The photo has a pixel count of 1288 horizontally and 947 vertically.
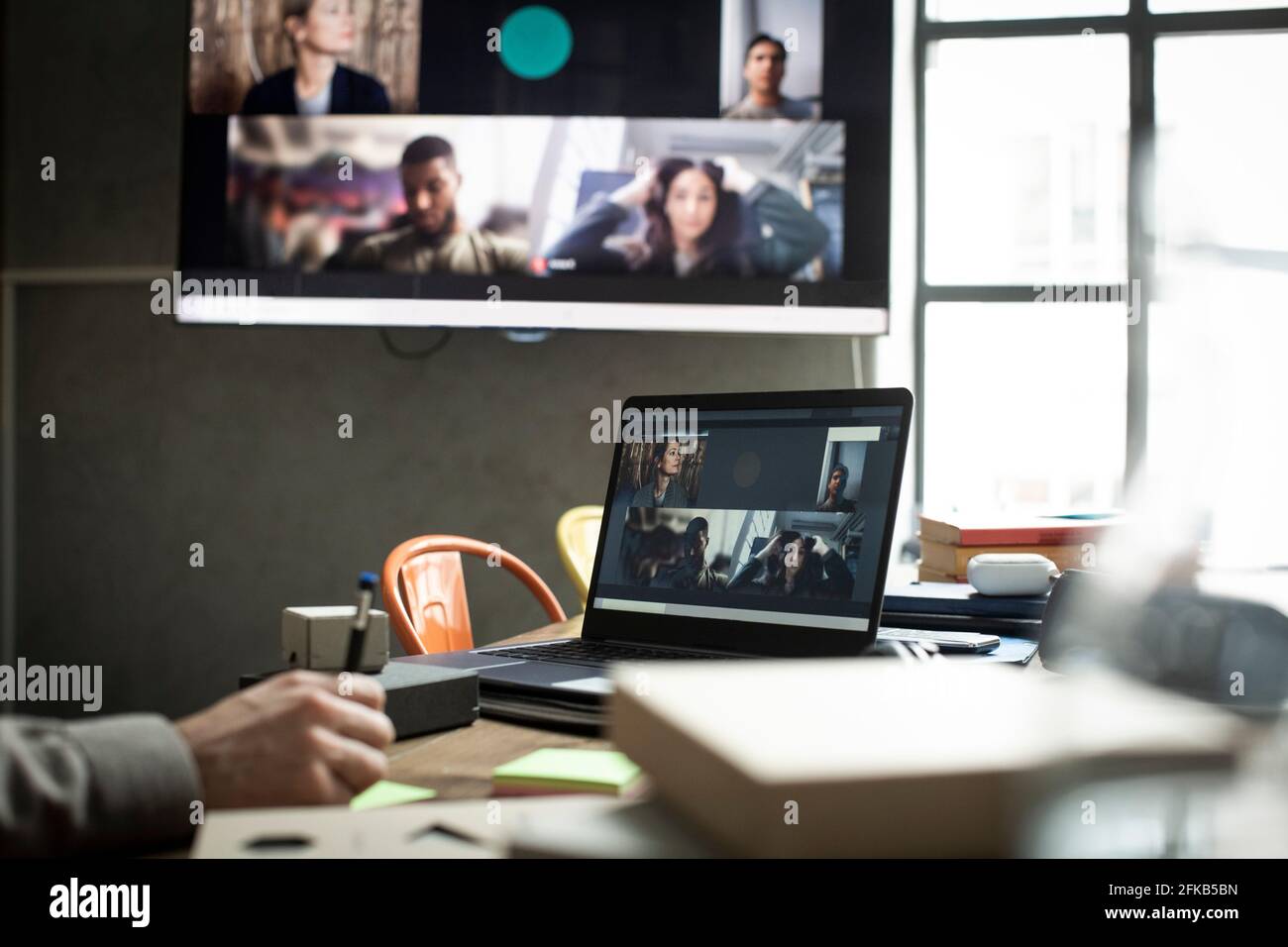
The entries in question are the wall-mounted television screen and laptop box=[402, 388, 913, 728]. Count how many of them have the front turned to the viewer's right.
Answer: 0

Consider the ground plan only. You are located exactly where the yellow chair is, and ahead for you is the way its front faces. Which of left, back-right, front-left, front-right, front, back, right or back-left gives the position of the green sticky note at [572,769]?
front-right

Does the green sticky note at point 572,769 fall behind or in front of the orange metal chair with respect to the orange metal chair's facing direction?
in front

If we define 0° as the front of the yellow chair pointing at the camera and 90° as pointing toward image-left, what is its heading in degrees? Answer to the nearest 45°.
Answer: approximately 315°

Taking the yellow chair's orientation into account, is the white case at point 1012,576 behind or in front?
in front

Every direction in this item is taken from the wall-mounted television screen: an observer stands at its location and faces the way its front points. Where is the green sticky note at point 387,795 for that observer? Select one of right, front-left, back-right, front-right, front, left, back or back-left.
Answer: front

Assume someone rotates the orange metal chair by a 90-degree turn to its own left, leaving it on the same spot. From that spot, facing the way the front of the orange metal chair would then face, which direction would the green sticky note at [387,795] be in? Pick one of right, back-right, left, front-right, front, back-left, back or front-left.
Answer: back-right

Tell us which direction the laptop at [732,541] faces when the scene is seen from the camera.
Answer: facing the viewer and to the left of the viewer

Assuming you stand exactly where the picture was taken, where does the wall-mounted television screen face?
facing the viewer

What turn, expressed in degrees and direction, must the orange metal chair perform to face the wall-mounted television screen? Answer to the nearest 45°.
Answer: approximately 135° to its left

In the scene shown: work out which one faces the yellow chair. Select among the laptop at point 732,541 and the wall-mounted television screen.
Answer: the wall-mounted television screen

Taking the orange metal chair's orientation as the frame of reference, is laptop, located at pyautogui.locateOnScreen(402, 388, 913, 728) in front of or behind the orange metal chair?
in front

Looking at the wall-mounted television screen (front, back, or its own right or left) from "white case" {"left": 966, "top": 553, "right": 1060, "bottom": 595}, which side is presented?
front
